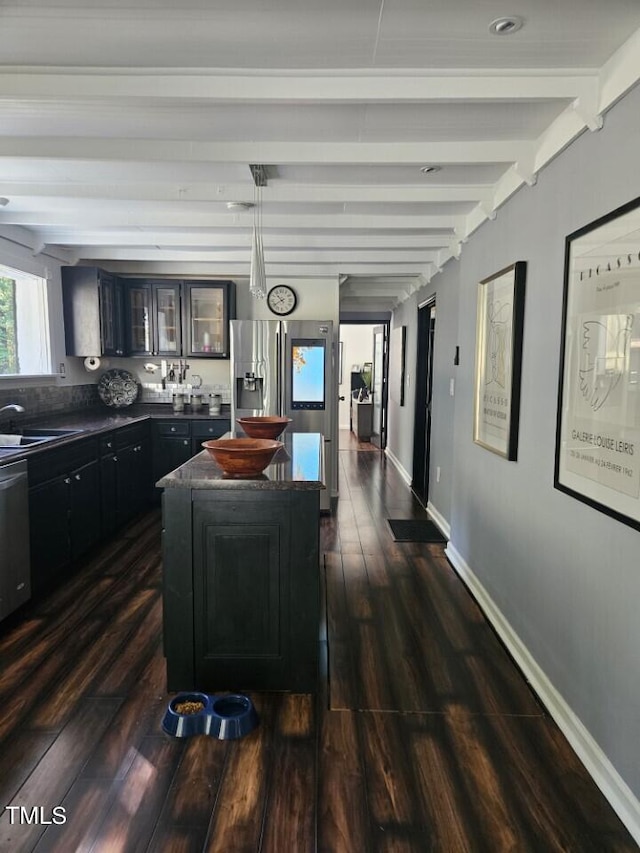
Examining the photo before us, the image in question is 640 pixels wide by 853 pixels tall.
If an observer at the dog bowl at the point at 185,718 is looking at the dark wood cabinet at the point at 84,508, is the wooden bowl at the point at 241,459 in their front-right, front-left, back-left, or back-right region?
front-right

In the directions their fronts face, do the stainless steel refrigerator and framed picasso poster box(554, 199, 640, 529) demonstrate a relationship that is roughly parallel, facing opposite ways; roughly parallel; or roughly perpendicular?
roughly perpendicular

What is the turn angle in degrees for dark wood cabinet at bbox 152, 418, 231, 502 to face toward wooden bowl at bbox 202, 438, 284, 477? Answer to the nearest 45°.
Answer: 0° — it already faces it

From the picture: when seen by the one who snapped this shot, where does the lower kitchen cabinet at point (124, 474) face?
facing the viewer and to the right of the viewer

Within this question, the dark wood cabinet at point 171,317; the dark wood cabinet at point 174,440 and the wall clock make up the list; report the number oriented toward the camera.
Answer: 3

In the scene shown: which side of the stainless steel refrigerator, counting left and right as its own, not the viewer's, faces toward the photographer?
front

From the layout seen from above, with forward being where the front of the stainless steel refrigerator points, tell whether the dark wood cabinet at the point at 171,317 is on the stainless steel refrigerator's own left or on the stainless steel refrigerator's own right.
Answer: on the stainless steel refrigerator's own right

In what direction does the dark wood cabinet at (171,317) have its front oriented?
toward the camera

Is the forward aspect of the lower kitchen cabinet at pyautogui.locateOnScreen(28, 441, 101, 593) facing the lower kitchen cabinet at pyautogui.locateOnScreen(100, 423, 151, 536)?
no

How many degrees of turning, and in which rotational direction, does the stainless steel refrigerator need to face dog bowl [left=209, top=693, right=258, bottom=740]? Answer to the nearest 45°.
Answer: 0° — it already faces it

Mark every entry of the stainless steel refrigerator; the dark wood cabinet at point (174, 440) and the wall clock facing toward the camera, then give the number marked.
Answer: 3

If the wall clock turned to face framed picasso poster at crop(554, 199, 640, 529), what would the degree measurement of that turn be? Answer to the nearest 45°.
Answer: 0° — it already faces it

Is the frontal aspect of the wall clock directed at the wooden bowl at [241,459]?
yes

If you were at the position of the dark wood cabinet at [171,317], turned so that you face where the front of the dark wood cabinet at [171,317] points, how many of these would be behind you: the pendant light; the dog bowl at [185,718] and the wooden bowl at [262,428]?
0

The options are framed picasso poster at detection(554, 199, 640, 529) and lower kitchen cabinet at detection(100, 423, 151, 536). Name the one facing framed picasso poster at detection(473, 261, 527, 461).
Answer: the lower kitchen cabinet

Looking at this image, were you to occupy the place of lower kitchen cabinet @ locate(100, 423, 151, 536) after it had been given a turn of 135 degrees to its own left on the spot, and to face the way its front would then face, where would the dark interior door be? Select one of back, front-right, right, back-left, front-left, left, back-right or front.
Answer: right

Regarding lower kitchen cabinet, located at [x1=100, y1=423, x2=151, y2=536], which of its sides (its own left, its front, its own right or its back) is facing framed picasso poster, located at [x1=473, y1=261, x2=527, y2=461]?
front

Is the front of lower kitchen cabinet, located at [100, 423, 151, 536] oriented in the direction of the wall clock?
no

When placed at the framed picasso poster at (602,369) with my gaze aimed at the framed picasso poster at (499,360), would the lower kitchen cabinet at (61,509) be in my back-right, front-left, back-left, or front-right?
front-left
